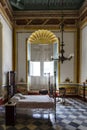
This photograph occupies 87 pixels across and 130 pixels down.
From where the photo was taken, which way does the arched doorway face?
toward the camera

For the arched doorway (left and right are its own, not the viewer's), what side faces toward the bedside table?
front
